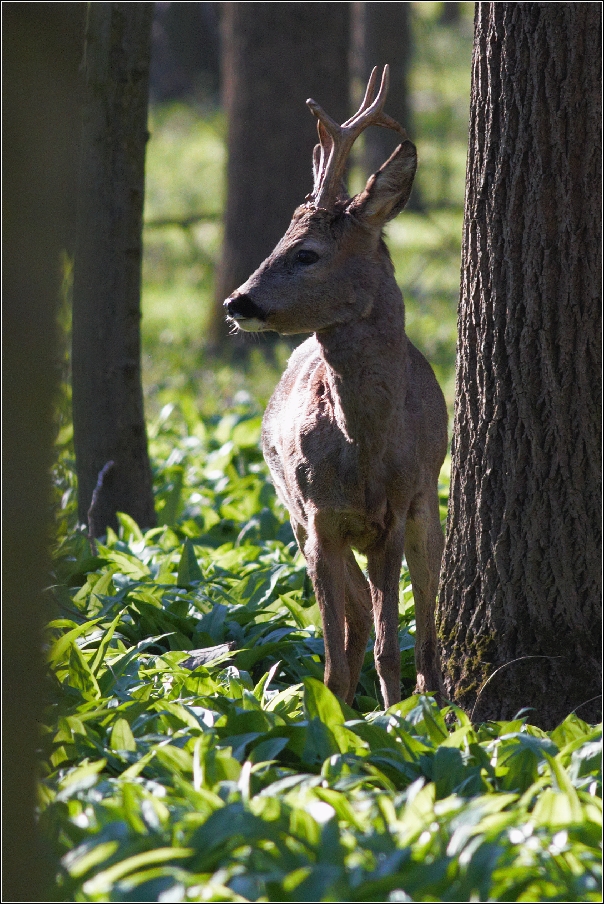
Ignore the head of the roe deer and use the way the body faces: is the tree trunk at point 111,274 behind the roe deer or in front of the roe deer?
behind

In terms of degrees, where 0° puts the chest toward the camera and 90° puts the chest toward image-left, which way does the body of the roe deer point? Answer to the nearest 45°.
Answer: approximately 0°

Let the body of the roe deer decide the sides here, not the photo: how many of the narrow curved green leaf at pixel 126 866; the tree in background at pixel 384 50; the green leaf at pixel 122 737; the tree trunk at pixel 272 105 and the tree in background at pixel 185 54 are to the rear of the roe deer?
3

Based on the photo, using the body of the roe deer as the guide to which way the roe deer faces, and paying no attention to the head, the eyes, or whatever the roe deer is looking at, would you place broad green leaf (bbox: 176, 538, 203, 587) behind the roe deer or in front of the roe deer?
behind

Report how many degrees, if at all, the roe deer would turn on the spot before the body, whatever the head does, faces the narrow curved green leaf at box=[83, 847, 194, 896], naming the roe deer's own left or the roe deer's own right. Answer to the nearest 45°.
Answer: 0° — it already faces it

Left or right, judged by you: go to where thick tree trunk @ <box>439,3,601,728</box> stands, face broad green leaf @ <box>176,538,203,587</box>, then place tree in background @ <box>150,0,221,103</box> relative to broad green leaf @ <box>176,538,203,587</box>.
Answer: right

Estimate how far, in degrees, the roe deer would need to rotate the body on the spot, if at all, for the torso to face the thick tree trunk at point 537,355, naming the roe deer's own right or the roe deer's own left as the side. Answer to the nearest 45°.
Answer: approximately 90° to the roe deer's own left

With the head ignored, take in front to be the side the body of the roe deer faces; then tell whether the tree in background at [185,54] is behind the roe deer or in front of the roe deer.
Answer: behind

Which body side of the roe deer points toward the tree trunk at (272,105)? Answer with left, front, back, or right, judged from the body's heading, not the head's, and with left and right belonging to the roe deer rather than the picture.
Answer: back

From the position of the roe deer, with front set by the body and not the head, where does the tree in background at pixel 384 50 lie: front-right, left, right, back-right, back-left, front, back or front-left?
back
